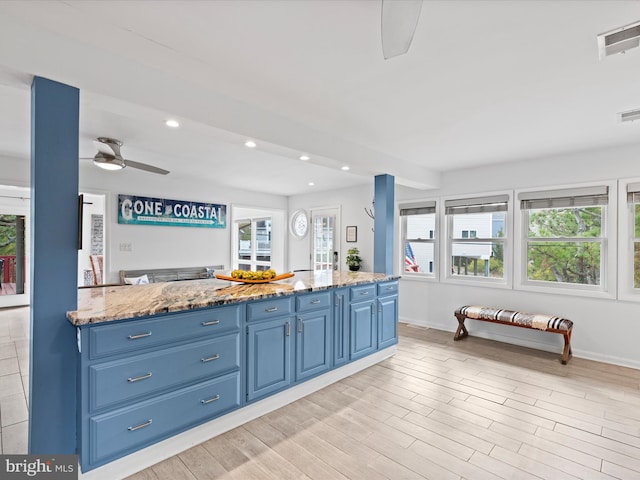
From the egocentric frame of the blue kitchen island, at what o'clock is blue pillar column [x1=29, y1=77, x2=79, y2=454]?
The blue pillar column is roughly at 4 o'clock from the blue kitchen island.

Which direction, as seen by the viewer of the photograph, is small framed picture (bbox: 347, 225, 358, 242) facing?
facing the viewer and to the left of the viewer

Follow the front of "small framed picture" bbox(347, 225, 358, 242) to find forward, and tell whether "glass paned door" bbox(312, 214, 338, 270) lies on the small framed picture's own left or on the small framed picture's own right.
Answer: on the small framed picture's own right

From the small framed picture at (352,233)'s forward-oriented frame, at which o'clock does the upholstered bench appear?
The upholstered bench is roughly at 9 o'clock from the small framed picture.

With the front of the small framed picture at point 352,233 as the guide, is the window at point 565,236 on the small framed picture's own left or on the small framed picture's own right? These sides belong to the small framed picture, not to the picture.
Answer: on the small framed picture's own left

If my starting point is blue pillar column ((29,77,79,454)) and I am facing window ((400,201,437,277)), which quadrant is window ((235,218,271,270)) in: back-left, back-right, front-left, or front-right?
front-left

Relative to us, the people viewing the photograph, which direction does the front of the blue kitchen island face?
facing the viewer and to the right of the viewer

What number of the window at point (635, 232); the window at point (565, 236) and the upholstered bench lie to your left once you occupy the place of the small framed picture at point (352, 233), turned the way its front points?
3

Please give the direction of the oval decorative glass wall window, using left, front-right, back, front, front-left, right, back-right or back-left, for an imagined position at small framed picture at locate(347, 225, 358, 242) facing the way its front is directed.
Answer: right

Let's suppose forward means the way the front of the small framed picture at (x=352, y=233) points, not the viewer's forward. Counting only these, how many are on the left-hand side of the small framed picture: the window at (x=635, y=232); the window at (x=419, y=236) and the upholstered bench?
3

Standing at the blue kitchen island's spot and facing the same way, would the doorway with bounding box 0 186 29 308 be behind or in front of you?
behind

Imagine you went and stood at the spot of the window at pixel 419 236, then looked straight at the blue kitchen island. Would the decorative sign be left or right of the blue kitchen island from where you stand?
right

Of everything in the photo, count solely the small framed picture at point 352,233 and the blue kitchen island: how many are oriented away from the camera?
0

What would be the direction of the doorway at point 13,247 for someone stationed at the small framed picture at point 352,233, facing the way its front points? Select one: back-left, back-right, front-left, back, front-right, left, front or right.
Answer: front-right

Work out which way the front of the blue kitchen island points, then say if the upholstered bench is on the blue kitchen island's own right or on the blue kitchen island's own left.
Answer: on the blue kitchen island's own left

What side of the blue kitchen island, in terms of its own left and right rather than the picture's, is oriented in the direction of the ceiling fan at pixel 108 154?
back
